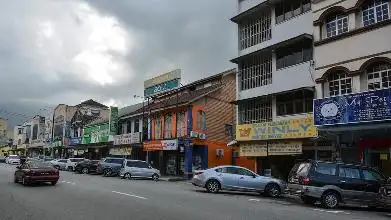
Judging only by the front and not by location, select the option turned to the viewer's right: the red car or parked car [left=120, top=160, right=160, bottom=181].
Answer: the parked car

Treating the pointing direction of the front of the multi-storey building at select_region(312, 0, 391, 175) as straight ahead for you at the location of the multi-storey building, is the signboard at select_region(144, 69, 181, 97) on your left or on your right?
on your right

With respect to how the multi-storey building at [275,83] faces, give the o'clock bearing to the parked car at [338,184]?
The parked car is roughly at 10 o'clock from the multi-storey building.

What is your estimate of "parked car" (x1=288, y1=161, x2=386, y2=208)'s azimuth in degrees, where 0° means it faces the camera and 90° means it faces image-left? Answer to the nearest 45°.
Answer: approximately 225°

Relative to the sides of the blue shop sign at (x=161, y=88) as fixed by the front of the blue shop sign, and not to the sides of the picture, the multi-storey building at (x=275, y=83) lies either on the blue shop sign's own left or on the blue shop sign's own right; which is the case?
on the blue shop sign's own left

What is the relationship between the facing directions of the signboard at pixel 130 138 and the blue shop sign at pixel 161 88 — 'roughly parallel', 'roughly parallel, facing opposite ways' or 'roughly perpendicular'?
roughly parallel

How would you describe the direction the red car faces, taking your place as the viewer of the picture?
facing away from the viewer and to the left of the viewer

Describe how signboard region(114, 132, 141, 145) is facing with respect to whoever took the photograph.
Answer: facing the viewer and to the left of the viewer

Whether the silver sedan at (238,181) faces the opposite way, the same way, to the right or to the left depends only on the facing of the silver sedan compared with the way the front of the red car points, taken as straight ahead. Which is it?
the opposite way

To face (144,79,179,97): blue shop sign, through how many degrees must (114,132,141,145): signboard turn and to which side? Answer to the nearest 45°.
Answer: approximately 90° to its left

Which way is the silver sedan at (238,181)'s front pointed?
to the viewer's right

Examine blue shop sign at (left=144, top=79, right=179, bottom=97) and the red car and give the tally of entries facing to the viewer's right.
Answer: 0

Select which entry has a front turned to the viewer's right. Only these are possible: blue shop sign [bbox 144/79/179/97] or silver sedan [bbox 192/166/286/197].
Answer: the silver sedan

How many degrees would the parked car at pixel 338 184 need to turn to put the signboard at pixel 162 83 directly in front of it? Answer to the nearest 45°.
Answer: approximately 90° to its left
